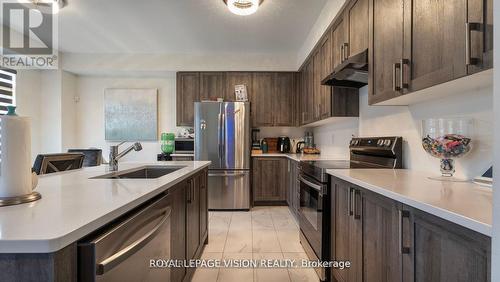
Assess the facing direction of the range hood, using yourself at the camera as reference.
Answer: facing to the left of the viewer

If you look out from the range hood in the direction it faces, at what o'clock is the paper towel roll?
The paper towel roll is roughly at 10 o'clock from the range hood.

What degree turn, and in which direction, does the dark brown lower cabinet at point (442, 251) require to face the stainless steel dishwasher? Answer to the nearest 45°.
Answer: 0° — it already faces it

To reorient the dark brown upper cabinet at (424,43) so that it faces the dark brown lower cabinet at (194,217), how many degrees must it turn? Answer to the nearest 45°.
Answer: approximately 45° to its right

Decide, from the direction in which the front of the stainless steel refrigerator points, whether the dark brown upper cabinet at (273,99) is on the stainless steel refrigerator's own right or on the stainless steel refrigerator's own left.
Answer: on the stainless steel refrigerator's own left

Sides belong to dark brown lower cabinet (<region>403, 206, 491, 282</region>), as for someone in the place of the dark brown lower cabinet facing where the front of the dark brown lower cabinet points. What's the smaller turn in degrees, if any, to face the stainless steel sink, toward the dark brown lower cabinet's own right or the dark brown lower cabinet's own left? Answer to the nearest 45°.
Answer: approximately 45° to the dark brown lower cabinet's own right
